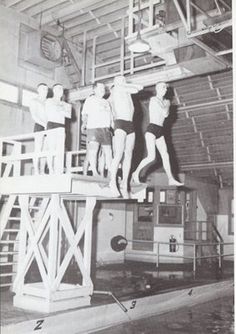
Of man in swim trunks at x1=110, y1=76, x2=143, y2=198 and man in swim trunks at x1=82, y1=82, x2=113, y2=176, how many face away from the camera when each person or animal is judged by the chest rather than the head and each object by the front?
0

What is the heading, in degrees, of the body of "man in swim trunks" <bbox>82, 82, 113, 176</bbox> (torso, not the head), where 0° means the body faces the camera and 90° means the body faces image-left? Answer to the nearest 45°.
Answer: approximately 315°

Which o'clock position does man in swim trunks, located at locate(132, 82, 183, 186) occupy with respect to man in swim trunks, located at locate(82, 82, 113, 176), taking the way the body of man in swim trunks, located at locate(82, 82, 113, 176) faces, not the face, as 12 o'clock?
man in swim trunks, located at locate(132, 82, 183, 186) is roughly at 10 o'clock from man in swim trunks, located at locate(82, 82, 113, 176).

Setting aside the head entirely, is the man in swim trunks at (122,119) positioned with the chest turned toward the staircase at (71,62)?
no

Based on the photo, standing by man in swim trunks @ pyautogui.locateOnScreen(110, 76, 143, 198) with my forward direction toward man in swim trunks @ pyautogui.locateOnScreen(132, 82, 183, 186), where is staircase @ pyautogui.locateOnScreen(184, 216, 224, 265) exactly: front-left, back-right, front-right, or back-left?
front-left

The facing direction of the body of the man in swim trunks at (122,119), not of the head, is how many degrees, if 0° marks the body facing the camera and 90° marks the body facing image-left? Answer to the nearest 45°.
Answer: approximately 315°

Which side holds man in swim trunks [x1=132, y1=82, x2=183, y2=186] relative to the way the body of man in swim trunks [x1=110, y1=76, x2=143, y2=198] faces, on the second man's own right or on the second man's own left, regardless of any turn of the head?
on the second man's own left

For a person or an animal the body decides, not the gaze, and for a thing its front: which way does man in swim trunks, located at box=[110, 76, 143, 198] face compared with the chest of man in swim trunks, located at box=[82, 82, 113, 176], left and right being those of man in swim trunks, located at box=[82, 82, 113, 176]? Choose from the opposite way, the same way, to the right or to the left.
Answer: the same way

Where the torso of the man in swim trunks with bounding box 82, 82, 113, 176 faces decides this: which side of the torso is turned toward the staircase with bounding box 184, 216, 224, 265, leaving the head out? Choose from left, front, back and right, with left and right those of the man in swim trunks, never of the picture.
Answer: left
